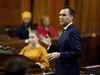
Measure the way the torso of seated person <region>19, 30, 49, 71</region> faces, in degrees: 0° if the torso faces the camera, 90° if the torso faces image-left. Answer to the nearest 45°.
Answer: approximately 45°

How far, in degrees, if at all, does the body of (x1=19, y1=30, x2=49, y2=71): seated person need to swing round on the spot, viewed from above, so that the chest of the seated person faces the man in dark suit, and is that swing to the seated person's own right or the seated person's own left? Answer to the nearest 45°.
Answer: approximately 90° to the seated person's own left
